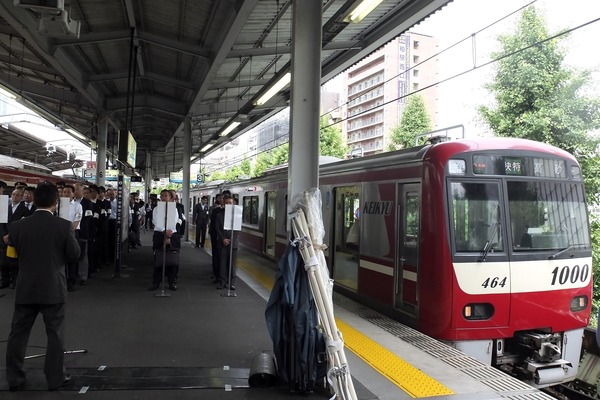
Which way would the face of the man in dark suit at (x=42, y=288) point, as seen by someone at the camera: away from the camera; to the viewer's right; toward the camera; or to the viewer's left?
away from the camera

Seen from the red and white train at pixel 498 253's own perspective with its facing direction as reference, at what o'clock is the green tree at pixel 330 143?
The green tree is roughly at 7 o'clock from the red and white train.

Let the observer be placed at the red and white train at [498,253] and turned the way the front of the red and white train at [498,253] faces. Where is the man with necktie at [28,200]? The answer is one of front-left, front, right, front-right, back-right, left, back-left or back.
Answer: back-right

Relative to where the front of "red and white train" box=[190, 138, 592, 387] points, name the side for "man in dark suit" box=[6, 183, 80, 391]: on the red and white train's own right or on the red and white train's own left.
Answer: on the red and white train's own right

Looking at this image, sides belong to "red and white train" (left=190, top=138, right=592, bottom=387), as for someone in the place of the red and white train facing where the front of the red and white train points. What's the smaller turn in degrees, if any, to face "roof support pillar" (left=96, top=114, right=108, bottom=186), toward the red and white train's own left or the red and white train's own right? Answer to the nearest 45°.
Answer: approximately 180°

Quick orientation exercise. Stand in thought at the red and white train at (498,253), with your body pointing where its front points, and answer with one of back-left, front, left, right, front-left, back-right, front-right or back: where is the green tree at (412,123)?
back-left

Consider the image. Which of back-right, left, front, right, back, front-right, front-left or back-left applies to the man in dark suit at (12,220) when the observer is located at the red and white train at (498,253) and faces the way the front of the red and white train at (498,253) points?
back-right

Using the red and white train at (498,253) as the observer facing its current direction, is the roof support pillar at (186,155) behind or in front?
behind

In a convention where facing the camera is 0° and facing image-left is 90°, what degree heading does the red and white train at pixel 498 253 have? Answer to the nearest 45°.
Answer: approximately 315°

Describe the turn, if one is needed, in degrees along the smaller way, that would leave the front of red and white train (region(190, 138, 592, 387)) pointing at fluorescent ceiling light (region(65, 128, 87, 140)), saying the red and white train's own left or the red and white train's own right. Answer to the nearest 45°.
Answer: approximately 180°

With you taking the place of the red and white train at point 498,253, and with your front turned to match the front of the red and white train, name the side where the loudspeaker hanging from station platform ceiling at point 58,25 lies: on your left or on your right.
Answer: on your right
